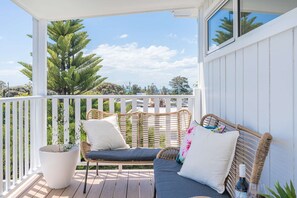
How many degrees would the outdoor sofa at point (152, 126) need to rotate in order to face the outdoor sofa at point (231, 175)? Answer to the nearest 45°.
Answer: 0° — it already faces it

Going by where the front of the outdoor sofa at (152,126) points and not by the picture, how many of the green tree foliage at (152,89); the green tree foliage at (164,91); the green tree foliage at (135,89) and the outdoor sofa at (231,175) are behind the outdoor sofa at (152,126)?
3

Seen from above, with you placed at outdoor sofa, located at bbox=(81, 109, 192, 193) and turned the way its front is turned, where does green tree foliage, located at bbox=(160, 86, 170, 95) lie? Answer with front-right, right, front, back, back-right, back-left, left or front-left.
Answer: back

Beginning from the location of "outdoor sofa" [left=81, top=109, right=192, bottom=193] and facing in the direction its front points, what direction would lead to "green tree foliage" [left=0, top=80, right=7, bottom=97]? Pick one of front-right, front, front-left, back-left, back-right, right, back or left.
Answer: right

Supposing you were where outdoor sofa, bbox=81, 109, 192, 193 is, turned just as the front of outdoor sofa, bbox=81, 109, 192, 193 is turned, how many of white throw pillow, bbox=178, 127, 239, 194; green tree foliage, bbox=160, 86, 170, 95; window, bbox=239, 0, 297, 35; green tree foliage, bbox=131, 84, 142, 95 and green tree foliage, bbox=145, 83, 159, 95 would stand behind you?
3

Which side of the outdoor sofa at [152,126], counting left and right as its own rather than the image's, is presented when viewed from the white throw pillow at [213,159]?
front

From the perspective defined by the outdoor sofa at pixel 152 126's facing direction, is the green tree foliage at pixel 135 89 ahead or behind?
behind

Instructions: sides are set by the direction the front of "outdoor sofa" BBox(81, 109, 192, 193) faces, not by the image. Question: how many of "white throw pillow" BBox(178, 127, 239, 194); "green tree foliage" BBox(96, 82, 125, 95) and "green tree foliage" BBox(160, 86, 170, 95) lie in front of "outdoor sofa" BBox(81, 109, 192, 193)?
1

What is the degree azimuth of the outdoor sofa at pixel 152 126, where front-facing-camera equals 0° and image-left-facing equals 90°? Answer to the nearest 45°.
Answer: approximately 0°

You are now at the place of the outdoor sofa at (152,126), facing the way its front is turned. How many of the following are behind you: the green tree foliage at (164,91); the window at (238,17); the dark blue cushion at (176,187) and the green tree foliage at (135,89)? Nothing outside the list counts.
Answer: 2

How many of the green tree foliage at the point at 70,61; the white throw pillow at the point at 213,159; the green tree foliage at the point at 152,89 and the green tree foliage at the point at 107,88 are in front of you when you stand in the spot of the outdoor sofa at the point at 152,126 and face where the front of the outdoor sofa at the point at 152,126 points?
1

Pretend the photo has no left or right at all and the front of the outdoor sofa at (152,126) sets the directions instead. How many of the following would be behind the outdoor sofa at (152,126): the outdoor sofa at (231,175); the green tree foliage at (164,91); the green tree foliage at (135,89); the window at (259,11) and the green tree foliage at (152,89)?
3

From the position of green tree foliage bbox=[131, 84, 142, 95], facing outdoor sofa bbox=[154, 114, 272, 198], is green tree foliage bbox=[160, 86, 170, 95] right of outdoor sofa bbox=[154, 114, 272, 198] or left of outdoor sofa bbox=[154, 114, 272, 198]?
left

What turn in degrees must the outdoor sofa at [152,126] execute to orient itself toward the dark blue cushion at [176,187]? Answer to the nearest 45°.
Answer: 0° — it already faces it

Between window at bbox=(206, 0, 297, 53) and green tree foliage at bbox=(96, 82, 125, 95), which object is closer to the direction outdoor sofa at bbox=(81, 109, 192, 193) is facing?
the window
